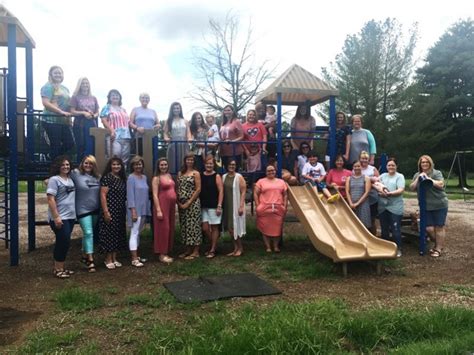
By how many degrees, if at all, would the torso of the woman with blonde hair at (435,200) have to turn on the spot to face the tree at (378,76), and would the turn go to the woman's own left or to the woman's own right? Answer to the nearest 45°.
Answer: approximately 135° to the woman's own right

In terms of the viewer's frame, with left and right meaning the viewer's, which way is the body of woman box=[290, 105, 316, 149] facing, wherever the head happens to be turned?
facing the viewer

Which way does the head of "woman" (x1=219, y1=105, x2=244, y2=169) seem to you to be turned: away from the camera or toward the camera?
toward the camera

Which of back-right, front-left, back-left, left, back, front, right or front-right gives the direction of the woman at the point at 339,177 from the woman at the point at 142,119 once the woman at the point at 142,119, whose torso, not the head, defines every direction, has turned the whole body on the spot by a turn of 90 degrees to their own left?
front

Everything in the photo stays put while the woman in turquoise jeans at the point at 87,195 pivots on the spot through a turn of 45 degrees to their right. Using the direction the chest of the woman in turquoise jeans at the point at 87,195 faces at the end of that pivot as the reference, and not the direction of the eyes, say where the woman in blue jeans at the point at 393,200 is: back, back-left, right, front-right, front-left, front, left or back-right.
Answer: left

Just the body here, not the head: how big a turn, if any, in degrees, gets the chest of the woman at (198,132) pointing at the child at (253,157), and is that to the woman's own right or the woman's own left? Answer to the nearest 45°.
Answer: approximately 90° to the woman's own left

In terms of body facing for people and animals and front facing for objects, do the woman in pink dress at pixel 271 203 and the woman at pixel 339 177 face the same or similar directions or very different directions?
same or similar directions

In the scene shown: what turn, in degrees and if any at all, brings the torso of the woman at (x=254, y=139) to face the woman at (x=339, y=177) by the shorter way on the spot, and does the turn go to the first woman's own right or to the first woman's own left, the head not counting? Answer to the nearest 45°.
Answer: approximately 90° to the first woman's own left

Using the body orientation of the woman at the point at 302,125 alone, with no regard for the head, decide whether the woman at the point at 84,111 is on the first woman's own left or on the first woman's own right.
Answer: on the first woman's own right

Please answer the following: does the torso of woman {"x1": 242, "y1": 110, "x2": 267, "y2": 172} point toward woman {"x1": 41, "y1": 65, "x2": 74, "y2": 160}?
no

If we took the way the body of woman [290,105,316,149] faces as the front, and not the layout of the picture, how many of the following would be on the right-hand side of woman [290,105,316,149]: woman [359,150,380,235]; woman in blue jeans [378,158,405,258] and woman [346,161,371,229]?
0

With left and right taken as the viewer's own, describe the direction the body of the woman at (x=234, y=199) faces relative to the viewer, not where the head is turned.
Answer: facing the viewer and to the left of the viewer

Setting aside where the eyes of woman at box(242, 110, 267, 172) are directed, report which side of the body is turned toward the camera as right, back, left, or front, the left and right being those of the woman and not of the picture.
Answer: front

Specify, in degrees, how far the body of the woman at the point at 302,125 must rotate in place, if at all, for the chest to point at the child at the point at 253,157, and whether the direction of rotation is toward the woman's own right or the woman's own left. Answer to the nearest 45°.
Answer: approximately 45° to the woman's own right

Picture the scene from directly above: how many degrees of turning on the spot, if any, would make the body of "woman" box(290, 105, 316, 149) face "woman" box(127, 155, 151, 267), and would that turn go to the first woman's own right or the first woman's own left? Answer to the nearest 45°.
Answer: approximately 45° to the first woman's own right

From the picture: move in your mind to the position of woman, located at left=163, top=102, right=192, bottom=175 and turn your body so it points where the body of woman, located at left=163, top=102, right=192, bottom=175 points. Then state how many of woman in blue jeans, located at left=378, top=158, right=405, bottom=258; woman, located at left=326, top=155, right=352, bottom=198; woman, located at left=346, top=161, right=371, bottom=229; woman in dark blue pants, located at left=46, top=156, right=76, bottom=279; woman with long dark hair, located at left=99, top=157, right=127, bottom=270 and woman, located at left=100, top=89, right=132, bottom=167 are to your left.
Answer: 3

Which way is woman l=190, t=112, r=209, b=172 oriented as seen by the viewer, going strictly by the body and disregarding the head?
toward the camera

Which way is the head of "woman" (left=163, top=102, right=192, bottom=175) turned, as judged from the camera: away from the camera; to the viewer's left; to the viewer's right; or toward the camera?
toward the camera
